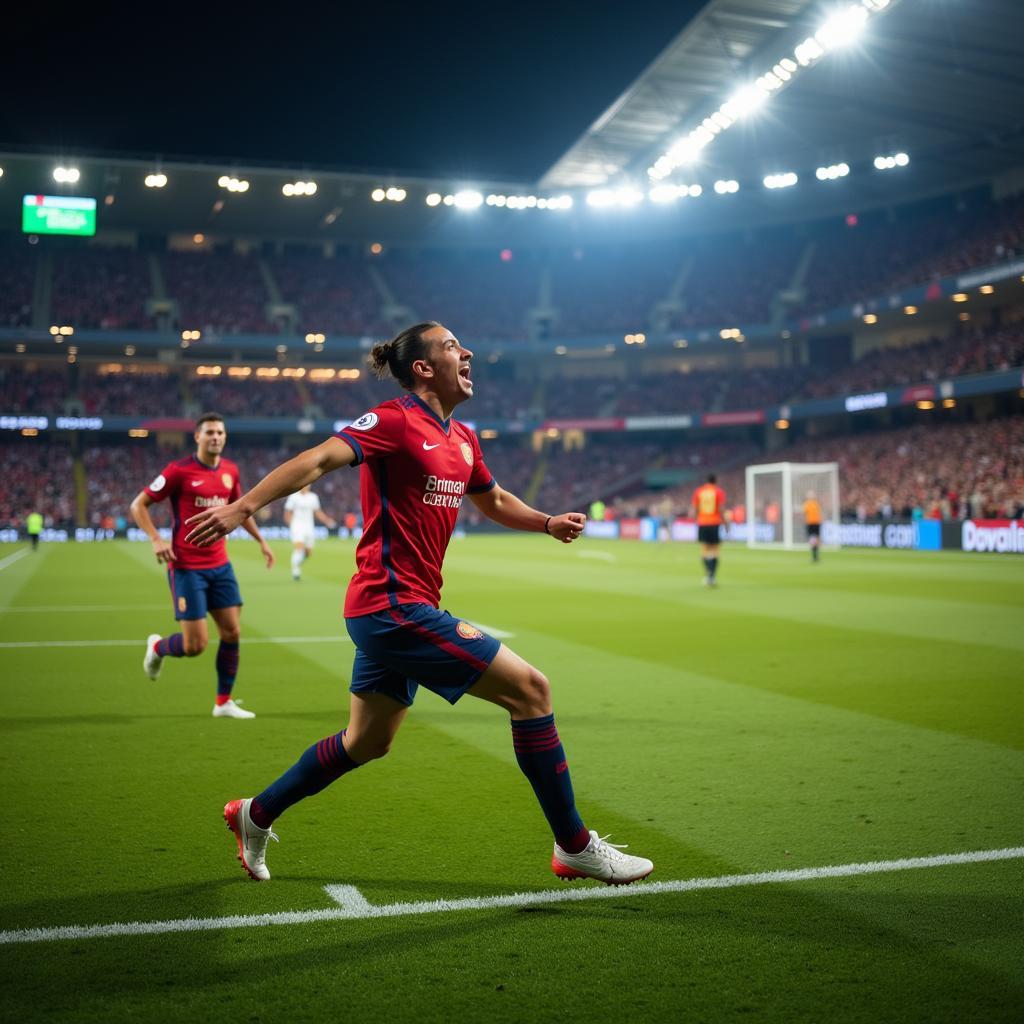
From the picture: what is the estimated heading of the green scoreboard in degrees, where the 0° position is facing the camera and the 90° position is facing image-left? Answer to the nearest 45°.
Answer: approximately 0°

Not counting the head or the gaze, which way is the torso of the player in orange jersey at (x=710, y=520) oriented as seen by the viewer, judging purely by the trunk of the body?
away from the camera

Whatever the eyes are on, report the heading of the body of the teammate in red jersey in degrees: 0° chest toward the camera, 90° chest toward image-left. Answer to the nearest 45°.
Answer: approximately 315°

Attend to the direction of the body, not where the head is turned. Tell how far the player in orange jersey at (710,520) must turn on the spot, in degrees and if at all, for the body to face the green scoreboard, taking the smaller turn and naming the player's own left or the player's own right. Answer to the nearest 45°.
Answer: approximately 45° to the player's own left

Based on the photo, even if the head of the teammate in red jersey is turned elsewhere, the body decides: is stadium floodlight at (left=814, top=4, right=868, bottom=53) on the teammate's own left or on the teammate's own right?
on the teammate's own left

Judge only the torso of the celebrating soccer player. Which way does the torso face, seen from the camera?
to the viewer's right

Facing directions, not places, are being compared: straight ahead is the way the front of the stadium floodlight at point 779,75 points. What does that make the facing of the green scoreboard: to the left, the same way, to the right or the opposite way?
to the left

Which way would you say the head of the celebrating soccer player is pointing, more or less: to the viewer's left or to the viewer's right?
to the viewer's right

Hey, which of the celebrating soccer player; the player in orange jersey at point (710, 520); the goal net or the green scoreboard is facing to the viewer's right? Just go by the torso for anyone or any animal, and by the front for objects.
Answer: the celebrating soccer player

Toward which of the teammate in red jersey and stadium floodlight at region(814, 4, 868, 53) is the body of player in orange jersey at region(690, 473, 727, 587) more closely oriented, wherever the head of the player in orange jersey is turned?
the stadium floodlight

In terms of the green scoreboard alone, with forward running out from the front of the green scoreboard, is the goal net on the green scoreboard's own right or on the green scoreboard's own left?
on the green scoreboard's own left
